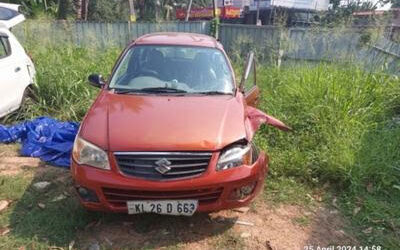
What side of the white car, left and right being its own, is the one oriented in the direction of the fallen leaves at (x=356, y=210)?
left

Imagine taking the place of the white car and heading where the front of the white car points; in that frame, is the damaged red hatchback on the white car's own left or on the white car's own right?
on the white car's own left

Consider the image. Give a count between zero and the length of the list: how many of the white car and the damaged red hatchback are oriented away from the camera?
0

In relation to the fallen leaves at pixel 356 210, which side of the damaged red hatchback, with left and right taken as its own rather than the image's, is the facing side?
left

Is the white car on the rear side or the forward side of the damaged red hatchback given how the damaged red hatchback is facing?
on the rear side

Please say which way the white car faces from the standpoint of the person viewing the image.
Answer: facing the viewer and to the left of the viewer

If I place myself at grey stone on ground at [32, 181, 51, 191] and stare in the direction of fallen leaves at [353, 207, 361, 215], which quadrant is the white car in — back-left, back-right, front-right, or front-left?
back-left

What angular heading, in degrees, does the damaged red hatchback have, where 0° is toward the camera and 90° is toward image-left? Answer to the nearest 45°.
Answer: approximately 0°

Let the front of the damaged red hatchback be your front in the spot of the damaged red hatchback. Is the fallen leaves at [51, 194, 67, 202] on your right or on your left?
on your right

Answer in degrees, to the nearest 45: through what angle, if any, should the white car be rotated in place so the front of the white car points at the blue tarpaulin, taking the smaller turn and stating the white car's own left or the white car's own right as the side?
approximately 45° to the white car's own left

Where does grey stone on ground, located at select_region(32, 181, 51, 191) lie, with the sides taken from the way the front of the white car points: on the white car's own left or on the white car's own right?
on the white car's own left

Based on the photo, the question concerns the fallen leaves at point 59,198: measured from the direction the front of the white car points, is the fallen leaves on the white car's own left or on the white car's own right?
on the white car's own left

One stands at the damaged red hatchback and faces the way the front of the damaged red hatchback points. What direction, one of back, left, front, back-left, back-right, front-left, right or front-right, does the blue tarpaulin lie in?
back-right

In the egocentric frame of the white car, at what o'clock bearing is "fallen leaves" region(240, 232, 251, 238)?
The fallen leaves is roughly at 10 o'clock from the white car.
